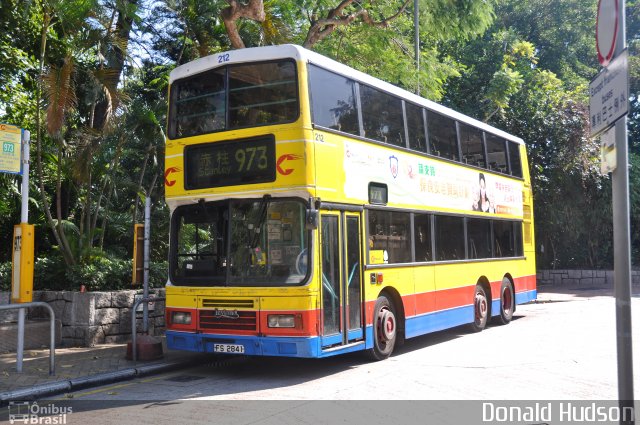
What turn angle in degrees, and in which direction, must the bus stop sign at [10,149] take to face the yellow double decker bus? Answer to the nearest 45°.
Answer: approximately 90° to its left

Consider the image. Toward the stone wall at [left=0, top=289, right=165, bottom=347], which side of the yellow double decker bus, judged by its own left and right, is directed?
front

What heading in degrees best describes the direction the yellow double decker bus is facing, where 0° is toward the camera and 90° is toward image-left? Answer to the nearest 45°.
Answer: approximately 45°

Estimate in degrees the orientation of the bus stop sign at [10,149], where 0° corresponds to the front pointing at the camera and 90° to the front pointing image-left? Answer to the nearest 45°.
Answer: approximately 0°

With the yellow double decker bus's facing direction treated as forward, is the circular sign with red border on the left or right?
on its left

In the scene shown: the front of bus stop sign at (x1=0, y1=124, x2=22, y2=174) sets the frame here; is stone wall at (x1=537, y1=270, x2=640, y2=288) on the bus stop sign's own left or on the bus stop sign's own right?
on the bus stop sign's own left

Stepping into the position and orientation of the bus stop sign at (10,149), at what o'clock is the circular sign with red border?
The circular sign with red border is roughly at 11 o'clock from the bus stop sign.
